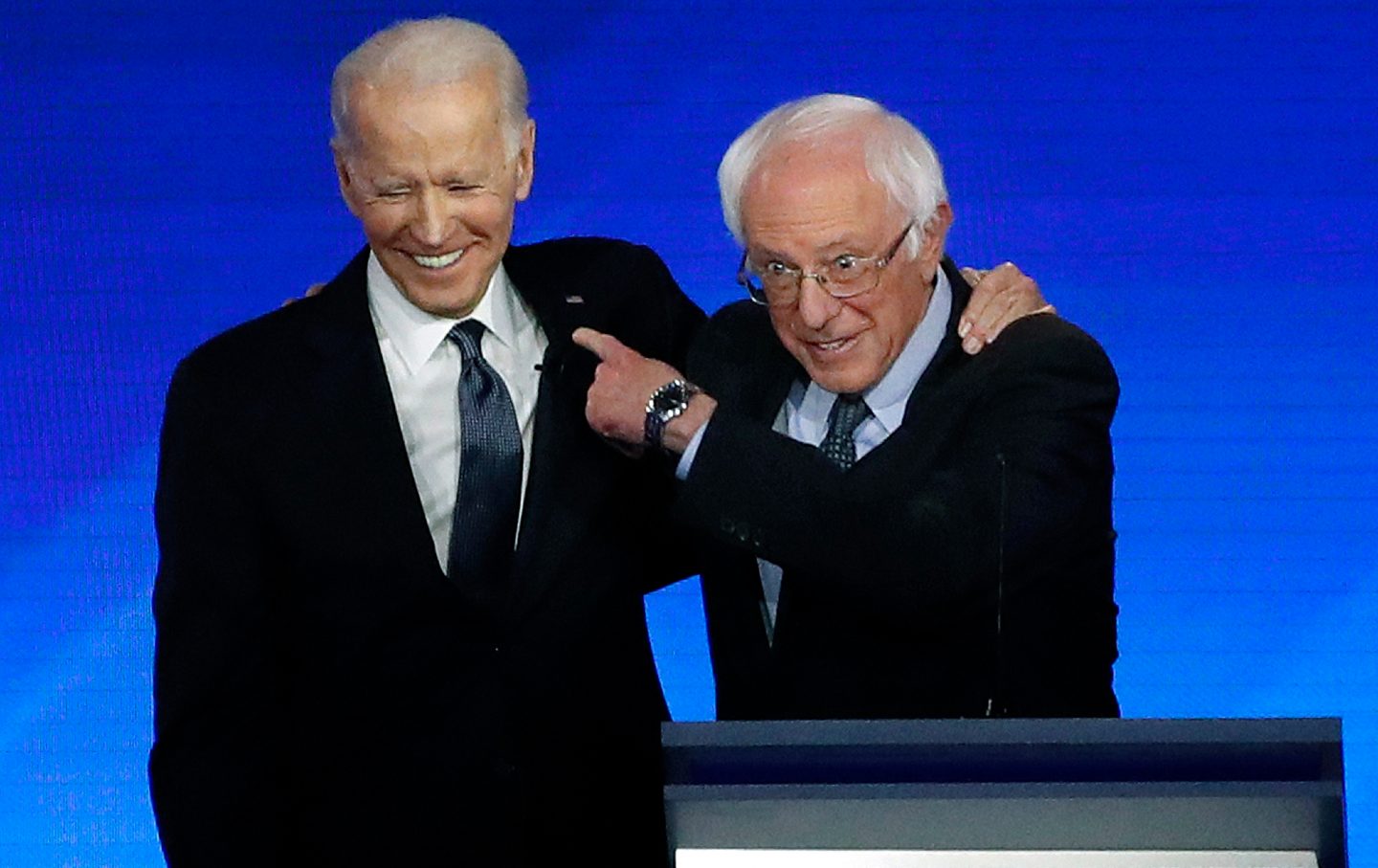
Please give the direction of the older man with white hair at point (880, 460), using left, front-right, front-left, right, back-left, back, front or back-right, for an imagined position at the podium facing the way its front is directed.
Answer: back

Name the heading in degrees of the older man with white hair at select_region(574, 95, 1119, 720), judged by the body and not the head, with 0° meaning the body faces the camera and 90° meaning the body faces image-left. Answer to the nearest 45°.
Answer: approximately 45°

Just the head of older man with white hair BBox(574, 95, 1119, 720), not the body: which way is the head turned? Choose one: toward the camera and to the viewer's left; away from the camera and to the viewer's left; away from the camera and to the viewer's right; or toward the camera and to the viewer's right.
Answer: toward the camera and to the viewer's left

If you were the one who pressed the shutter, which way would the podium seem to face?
facing the viewer

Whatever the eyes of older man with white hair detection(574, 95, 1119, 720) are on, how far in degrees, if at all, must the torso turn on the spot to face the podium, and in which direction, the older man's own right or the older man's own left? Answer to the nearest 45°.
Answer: approximately 45° to the older man's own left

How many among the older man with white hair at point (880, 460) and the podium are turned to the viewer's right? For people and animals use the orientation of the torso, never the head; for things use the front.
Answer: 0
